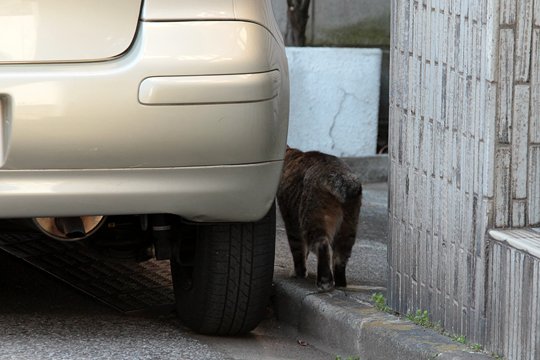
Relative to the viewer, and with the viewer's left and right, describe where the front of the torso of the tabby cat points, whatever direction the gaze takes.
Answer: facing away from the viewer and to the left of the viewer

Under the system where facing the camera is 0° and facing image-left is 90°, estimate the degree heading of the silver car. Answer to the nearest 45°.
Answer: approximately 180°

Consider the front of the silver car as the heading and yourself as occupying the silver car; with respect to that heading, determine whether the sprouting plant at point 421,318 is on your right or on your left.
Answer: on your right

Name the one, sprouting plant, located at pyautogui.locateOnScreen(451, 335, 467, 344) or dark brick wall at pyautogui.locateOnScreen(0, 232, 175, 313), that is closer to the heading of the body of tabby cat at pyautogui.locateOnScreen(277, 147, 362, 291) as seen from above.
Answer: the dark brick wall

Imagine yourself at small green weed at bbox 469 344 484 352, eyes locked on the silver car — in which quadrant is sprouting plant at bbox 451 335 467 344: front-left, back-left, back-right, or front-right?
front-right

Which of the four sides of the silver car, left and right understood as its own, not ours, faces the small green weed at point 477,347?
right

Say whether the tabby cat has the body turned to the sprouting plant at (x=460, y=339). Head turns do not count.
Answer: no

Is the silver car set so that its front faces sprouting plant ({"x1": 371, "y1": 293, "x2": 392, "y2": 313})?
no

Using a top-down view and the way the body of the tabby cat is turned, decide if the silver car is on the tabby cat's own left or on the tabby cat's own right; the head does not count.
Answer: on the tabby cat's own left

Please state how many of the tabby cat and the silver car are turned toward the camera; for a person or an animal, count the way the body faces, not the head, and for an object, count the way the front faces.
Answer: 0

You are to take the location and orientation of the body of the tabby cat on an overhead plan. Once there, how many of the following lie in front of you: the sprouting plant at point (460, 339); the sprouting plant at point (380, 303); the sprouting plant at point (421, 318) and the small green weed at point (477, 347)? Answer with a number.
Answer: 0

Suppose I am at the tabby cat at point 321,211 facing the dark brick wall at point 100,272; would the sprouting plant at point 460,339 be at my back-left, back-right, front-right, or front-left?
back-left

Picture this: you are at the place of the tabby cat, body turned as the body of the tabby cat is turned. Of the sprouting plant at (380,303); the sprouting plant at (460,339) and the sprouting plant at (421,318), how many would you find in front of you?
0
